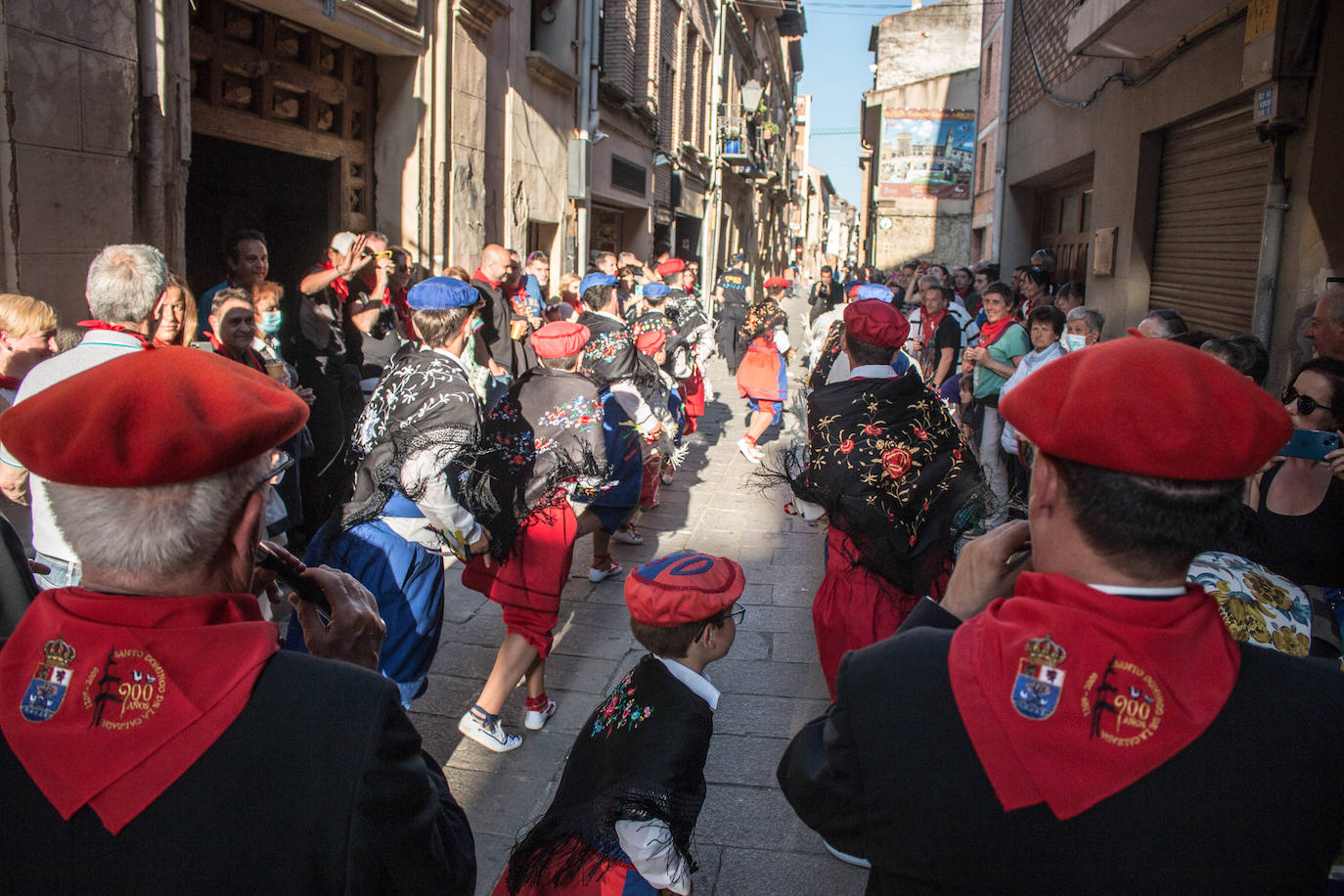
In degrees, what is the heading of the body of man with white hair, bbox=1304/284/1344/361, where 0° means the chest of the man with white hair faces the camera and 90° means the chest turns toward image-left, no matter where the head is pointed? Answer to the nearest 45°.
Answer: approximately 90°

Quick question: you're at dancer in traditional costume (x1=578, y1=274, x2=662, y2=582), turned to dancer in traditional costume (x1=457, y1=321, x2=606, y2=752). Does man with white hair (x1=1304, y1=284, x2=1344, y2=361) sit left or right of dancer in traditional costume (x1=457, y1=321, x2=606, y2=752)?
left

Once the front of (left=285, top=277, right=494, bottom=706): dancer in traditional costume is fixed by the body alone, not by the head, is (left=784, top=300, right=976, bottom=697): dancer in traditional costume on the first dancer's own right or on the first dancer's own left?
on the first dancer's own right

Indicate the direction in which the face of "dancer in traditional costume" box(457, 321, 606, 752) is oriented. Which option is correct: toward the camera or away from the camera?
away from the camera

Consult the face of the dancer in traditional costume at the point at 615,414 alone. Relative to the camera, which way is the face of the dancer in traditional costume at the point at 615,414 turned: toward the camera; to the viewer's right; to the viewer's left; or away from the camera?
away from the camera

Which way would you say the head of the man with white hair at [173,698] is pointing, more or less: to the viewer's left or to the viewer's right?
to the viewer's right

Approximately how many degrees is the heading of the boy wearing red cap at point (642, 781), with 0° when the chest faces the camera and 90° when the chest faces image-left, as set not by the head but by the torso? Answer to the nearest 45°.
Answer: approximately 225°

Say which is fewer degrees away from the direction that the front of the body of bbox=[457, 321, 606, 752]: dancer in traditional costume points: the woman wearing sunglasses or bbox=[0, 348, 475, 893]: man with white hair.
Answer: the woman wearing sunglasses

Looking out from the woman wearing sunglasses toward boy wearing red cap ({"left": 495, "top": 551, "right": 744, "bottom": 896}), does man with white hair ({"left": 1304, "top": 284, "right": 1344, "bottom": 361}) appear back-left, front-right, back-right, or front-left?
back-right

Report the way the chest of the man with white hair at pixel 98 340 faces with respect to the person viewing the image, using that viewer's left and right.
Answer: facing away from the viewer

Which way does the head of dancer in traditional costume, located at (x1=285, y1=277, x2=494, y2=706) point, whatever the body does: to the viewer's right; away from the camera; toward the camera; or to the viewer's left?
away from the camera

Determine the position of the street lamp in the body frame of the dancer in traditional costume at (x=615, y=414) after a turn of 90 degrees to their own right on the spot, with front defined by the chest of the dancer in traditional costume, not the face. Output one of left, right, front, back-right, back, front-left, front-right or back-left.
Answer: back-left

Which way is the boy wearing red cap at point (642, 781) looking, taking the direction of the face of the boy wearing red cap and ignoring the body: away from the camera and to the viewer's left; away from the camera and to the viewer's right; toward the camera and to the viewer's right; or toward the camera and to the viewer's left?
away from the camera and to the viewer's right

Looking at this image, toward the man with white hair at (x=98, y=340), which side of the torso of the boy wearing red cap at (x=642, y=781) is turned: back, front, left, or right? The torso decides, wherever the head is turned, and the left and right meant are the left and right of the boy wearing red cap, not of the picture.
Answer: left

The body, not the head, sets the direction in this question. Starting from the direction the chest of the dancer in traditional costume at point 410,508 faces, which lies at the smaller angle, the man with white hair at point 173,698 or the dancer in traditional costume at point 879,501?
the dancer in traditional costume

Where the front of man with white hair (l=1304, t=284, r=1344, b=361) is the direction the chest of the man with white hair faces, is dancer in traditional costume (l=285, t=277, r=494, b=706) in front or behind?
in front
